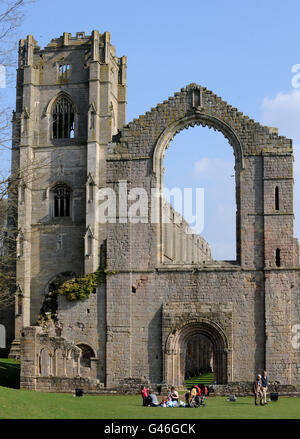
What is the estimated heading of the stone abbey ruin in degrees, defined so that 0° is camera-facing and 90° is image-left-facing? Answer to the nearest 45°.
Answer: approximately 0°
